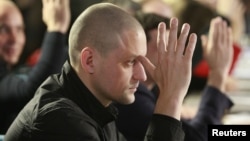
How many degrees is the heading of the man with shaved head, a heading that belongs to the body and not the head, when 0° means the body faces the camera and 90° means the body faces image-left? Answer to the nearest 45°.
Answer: approximately 270°

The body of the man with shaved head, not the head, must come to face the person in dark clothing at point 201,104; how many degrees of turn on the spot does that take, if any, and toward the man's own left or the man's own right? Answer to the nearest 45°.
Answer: approximately 45° to the man's own left

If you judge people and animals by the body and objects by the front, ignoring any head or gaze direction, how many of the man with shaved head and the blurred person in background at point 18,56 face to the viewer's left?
0

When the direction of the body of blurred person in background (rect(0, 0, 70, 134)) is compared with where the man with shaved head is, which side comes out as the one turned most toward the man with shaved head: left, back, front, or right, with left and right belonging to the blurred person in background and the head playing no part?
front

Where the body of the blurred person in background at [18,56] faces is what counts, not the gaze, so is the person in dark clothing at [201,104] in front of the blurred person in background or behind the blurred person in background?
in front

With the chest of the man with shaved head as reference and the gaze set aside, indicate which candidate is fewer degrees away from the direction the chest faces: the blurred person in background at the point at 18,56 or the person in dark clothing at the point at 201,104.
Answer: the person in dark clothing

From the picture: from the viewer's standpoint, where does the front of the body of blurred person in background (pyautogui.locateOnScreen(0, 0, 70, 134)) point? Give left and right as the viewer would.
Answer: facing the viewer and to the right of the viewer
